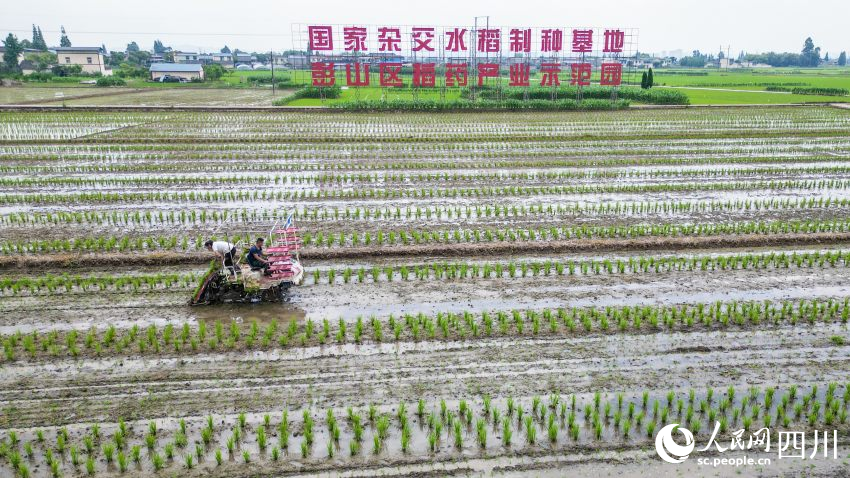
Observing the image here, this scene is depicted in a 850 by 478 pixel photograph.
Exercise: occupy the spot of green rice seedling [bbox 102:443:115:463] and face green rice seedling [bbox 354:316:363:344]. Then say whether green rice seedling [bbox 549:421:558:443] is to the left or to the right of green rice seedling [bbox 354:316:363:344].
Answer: right

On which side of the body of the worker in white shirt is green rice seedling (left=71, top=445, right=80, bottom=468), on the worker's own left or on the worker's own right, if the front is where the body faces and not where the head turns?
on the worker's own left

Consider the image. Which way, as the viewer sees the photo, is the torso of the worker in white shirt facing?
to the viewer's left

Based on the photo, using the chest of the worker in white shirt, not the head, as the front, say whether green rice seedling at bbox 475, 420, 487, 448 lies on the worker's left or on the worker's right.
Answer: on the worker's left

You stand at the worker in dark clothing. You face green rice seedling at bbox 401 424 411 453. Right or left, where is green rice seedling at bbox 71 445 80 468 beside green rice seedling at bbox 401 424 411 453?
right
